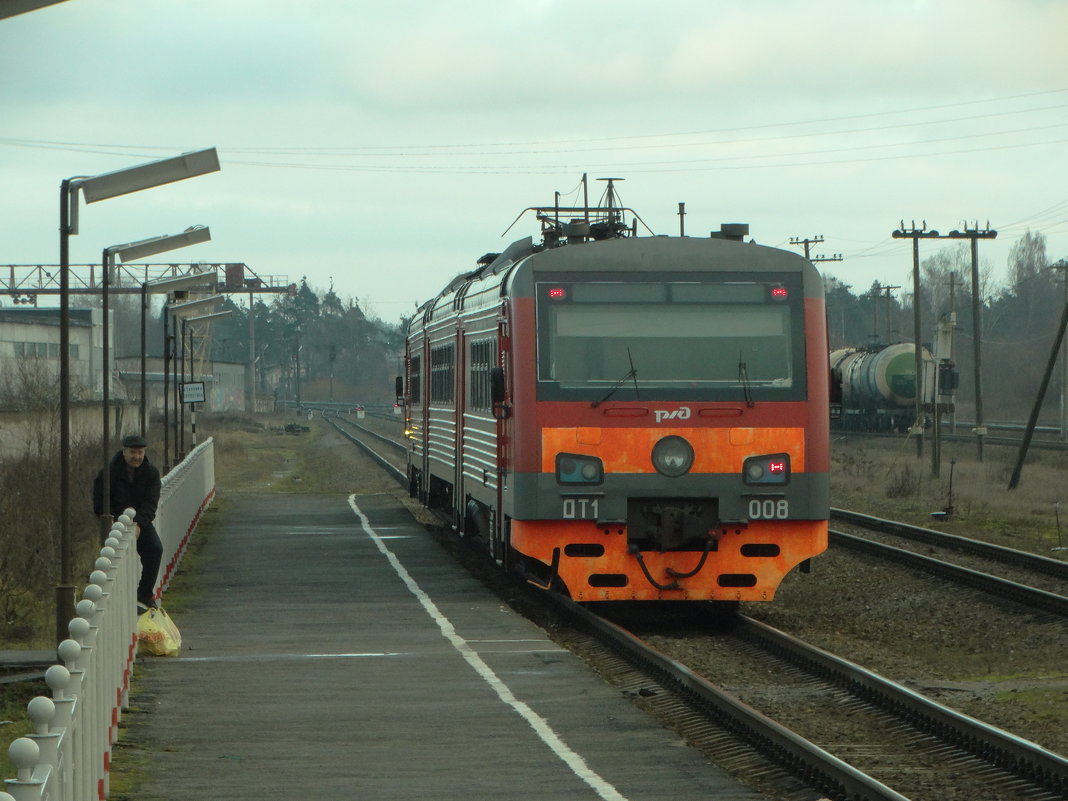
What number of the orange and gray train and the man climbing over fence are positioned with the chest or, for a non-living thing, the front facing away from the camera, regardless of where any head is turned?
0

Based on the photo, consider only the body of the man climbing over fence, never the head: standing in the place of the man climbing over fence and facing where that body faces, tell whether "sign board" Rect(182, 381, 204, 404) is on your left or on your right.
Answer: on your left

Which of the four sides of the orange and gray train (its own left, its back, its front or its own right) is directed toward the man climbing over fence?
right

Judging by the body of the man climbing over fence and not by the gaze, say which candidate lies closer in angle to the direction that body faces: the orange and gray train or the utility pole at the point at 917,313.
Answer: the orange and gray train

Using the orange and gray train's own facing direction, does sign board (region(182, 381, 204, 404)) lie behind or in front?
behind

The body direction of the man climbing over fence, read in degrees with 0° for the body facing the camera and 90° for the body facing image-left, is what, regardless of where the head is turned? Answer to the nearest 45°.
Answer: approximately 315°

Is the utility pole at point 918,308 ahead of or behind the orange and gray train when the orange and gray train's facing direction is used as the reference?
behind

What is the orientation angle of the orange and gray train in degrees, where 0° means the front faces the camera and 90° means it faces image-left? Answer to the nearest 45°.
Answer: approximately 0°

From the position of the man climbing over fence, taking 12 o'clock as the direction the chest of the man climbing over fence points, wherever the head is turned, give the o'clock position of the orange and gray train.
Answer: The orange and gray train is roughly at 8 o'clock from the man climbing over fence.
